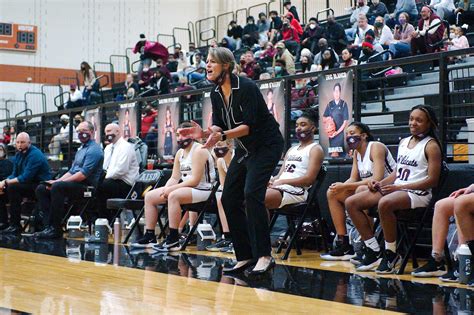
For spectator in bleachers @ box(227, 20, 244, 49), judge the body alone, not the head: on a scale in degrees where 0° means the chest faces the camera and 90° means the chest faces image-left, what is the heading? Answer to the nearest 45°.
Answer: approximately 45°

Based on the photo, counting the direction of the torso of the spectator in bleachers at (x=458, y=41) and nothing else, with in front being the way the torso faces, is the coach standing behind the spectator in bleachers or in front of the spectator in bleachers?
in front

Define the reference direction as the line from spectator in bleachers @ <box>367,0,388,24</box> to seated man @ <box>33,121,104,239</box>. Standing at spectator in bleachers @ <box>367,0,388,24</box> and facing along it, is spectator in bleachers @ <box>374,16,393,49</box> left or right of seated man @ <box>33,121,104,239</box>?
left

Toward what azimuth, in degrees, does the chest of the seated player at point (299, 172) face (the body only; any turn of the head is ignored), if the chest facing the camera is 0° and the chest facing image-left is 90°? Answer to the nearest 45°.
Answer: approximately 45°

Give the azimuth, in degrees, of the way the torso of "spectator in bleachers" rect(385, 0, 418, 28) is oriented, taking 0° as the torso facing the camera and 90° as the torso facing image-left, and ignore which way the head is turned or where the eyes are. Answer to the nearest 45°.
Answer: approximately 45°

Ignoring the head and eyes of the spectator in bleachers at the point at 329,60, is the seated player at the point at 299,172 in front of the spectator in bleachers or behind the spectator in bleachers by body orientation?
in front
